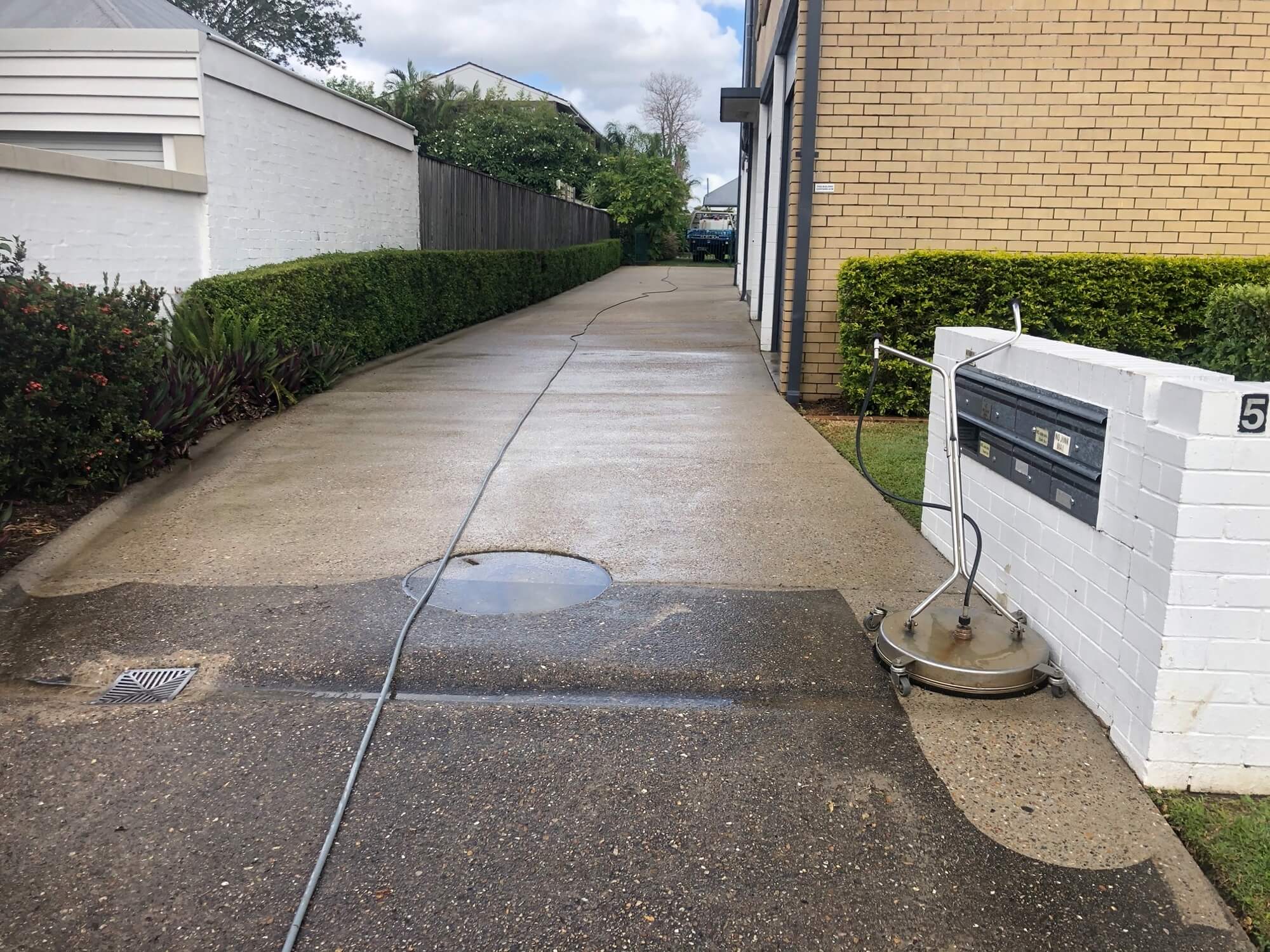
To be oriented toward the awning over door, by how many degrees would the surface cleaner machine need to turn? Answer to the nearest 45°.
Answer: approximately 180°

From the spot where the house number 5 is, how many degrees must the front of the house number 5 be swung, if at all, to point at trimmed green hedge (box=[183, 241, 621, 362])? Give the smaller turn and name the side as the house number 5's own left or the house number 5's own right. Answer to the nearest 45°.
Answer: approximately 135° to the house number 5's own right

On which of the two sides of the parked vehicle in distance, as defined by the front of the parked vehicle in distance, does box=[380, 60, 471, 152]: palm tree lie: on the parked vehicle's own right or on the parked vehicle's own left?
on the parked vehicle's own right

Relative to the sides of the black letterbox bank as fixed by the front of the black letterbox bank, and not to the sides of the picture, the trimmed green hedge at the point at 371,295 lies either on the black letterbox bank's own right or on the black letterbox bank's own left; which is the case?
on the black letterbox bank's own right

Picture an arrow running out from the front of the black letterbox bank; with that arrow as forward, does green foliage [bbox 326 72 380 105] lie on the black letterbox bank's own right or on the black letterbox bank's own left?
on the black letterbox bank's own right

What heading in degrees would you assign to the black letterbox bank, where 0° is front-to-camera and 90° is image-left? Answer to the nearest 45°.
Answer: approximately 45°

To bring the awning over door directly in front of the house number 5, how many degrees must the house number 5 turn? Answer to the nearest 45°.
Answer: approximately 135° to its right

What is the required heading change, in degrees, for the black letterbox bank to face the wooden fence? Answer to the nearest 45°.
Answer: approximately 90° to its right

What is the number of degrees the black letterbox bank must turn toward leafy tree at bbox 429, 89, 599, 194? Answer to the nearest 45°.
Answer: approximately 90° to its right

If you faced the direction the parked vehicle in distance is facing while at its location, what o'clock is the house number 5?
The house number 5 is roughly at 6 o'clock from the parked vehicle in distance.

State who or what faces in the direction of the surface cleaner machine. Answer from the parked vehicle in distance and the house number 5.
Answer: the parked vehicle in distance
